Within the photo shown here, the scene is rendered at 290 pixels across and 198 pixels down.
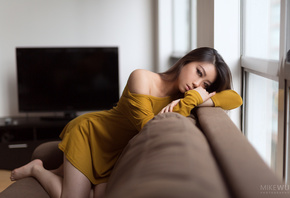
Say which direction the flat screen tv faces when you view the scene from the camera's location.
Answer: facing the viewer

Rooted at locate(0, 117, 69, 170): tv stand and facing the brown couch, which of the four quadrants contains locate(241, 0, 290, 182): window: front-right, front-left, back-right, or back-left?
front-left

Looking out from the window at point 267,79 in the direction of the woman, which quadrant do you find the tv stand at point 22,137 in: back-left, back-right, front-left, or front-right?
front-right

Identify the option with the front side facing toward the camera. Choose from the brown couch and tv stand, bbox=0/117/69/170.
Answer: the tv stand

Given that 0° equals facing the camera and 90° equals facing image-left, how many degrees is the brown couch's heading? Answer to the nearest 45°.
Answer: approximately 90°

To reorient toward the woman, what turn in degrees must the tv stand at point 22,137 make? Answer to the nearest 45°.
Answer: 0° — it already faces them

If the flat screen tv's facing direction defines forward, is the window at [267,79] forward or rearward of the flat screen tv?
forward

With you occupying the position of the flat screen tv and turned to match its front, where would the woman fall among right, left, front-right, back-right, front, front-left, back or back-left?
front

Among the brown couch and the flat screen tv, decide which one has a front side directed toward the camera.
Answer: the flat screen tv

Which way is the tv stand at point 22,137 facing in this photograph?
toward the camera
